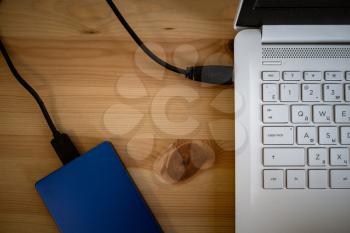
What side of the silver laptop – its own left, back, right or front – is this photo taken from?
front
